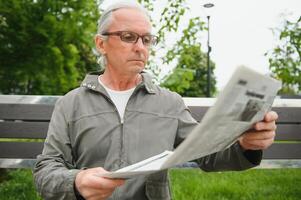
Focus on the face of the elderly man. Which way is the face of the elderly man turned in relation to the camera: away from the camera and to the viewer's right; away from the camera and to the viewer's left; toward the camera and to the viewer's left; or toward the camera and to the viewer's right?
toward the camera and to the viewer's right

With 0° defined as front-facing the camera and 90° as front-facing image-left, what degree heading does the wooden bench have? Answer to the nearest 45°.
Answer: approximately 0°
